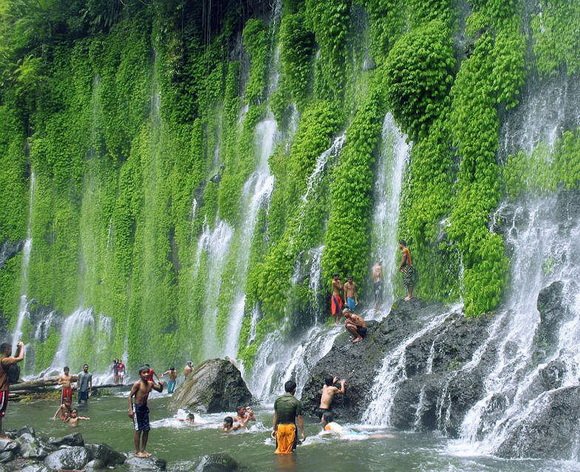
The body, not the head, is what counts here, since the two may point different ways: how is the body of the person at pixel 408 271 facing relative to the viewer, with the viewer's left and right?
facing to the left of the viewer

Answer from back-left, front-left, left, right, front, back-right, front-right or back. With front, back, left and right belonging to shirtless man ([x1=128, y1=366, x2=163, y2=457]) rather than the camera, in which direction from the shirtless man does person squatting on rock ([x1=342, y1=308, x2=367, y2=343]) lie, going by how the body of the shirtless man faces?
left

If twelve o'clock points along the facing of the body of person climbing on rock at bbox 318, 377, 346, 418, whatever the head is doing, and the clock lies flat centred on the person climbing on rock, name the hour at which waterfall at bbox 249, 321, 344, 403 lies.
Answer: The waterfall is roughly at 10 o'clock from the person climbing on rock.

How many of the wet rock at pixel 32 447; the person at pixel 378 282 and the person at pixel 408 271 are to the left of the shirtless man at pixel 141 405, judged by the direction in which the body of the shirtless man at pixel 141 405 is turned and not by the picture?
2

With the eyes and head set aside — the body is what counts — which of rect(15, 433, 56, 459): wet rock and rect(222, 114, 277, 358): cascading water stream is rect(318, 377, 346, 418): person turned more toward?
the cascading water stream

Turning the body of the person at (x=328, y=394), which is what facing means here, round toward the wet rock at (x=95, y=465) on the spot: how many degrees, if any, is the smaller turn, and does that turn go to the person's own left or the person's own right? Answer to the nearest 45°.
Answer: approximately 180°

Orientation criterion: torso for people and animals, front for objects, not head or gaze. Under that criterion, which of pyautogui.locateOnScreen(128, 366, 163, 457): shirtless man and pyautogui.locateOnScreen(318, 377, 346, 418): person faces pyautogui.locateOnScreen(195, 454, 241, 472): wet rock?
the shirtless man

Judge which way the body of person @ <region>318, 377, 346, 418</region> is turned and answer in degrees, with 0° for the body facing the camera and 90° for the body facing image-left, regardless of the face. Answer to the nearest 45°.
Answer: approximately 225°
